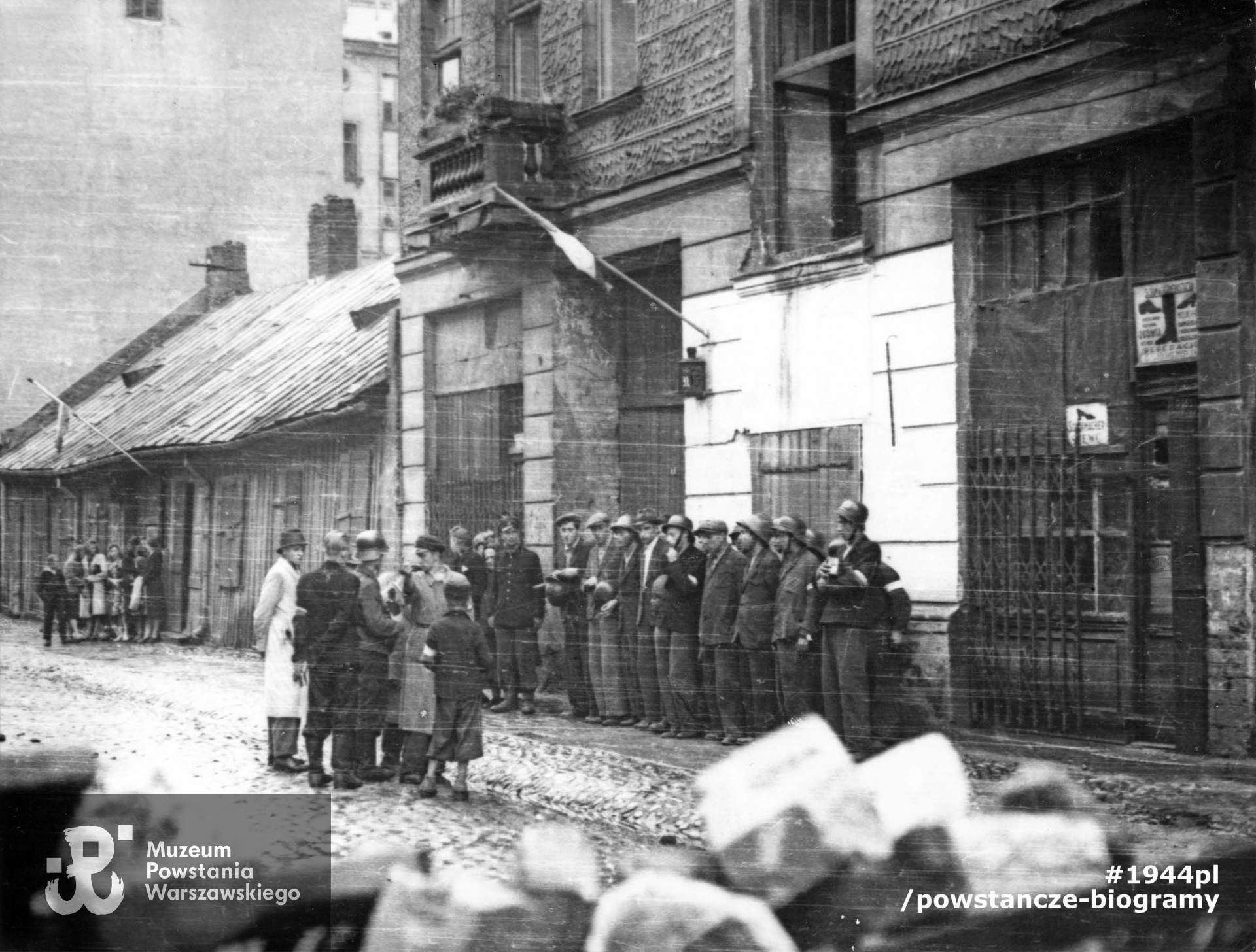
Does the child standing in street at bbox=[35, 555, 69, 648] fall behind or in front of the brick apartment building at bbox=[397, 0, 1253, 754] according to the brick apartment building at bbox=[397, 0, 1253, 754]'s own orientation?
in front

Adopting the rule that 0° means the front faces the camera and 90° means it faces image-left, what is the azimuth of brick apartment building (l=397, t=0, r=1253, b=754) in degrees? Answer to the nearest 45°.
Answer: approximately 45°

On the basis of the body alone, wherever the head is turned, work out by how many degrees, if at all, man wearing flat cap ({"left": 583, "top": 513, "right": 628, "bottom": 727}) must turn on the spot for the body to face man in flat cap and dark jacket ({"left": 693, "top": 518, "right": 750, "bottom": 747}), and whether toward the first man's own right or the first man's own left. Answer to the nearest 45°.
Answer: approximately 90° to the first man's own left

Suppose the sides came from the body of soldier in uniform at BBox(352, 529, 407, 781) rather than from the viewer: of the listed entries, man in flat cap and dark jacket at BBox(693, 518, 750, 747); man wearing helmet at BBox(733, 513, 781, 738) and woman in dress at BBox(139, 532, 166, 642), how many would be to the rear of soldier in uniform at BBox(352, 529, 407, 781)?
1

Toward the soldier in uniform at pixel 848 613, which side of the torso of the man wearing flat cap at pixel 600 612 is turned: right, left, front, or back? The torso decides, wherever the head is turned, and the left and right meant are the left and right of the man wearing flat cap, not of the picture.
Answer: left

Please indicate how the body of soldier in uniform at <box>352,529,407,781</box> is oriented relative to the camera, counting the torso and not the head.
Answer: to the viewer's right

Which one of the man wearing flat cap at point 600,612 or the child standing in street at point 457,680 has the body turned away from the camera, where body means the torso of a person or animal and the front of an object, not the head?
the child standing in street

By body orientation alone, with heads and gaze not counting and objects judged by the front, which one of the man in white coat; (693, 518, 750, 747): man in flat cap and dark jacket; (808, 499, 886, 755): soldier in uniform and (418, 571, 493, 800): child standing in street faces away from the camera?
the child standing in street

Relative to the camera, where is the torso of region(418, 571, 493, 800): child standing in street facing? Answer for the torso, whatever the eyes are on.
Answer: away from the camera

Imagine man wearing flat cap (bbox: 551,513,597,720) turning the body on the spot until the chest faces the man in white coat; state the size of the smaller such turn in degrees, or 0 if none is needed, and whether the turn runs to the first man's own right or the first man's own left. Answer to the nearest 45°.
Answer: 0° — they already face them

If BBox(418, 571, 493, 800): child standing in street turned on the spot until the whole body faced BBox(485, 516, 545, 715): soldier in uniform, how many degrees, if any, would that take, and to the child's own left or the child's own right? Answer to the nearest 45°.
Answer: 0° — they already face them

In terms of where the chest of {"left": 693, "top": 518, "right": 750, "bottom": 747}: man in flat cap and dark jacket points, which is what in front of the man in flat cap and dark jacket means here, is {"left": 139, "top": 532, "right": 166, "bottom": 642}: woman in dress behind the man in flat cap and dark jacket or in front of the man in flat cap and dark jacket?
in front

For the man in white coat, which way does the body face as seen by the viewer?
to the viewer's right

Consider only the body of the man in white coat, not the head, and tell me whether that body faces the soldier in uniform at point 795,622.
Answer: yes

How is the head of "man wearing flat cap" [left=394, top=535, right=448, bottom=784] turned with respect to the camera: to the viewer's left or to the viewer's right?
to the viewer's left
